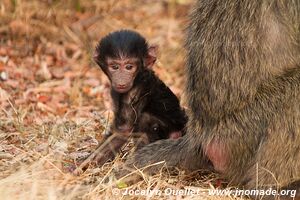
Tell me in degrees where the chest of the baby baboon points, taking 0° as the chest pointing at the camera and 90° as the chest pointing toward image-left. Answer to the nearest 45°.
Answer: approximately 45°

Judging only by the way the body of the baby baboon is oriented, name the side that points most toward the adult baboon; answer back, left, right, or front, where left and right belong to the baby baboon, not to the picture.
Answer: left
